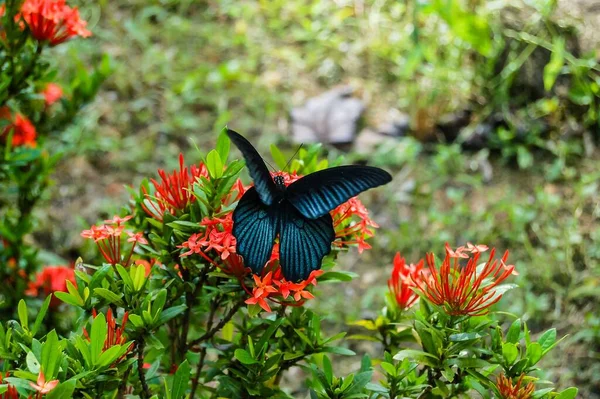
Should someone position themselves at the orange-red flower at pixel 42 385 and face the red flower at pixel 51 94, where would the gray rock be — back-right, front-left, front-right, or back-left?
front-right

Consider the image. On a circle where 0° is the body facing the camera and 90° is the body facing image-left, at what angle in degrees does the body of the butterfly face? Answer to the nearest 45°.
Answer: approximately 180°

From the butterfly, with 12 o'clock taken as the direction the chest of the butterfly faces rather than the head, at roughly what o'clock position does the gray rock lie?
The gray rock is roughly at 12 o'clock from the butterfly.
